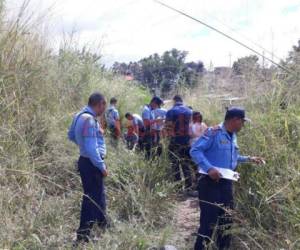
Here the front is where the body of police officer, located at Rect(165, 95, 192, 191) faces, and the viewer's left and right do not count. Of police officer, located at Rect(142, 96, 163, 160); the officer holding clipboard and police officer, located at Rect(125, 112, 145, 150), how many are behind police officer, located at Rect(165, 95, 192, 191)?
1

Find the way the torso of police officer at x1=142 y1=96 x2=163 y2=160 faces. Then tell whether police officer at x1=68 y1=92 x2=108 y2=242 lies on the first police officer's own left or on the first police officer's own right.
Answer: on the first police officer's own right

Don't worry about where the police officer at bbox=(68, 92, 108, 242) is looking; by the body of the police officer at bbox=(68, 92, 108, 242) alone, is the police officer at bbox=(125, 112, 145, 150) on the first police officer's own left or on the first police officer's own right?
on the first police officer's own left

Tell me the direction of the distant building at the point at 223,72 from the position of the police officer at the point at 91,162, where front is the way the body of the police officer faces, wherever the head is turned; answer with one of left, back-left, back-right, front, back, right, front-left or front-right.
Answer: front-left

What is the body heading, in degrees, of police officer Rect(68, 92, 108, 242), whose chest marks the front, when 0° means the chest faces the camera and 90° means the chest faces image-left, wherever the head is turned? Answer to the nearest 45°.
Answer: approximately 270°

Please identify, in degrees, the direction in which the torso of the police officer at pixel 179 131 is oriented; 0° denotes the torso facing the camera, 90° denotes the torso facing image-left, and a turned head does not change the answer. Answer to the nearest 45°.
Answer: approximately 180°

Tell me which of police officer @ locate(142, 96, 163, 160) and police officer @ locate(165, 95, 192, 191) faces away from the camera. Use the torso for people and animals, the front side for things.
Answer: police officer @ locate(165, 95, 192, 191)

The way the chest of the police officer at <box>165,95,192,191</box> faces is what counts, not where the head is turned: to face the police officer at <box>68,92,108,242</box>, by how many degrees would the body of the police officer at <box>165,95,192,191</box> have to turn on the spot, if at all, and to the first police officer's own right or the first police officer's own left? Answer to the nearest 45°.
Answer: approximately 180°

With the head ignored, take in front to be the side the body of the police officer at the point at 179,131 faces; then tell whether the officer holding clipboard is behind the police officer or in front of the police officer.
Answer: behind
